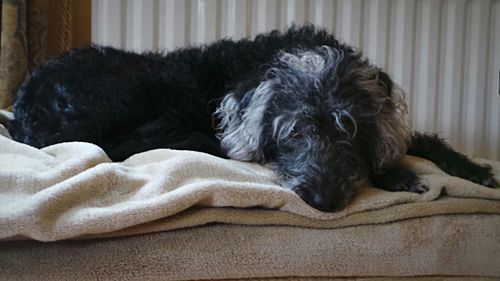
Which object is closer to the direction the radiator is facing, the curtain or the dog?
the dog

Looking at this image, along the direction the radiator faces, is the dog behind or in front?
in front

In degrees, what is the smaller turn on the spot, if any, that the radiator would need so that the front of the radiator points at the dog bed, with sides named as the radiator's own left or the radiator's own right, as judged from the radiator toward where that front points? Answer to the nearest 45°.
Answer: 0° — it already faces it

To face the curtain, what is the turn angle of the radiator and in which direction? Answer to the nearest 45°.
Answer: approximately 90° to its right

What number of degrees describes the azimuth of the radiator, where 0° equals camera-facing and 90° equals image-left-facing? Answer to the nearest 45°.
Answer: approximately 0°

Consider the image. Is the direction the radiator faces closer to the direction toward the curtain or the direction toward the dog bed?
the dog bed
